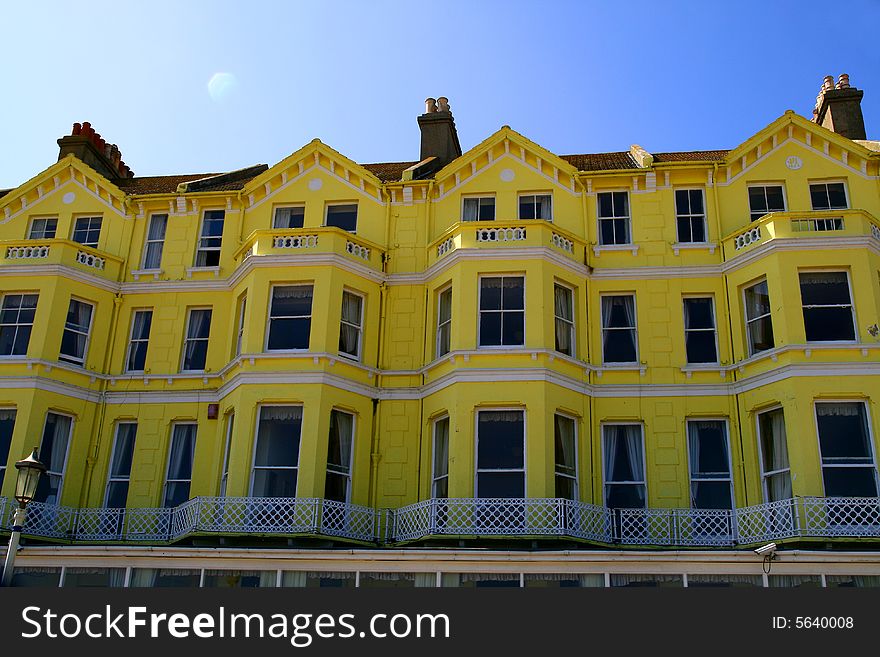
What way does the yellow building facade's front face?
toward the camera

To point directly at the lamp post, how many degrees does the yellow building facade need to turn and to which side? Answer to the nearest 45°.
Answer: approximately 45° to its right
